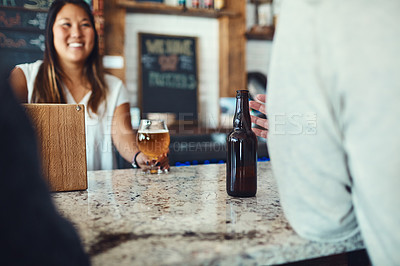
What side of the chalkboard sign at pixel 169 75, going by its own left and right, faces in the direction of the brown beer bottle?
front

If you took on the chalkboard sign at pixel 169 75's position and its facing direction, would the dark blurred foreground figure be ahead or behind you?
ahead

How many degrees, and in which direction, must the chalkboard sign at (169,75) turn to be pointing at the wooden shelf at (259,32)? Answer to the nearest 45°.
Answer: approximately 90° to its left

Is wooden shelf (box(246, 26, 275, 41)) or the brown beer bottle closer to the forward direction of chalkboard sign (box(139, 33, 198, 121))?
the brown beer bottle

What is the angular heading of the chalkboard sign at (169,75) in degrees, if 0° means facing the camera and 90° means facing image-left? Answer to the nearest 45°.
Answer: approximately 0°
